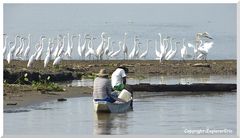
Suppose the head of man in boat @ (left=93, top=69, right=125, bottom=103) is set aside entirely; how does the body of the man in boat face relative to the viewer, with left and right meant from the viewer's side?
facing away from the viewer and to the right of the viewer

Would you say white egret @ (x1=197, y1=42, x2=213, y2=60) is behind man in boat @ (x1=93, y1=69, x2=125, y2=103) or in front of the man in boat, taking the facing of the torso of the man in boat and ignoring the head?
in front
